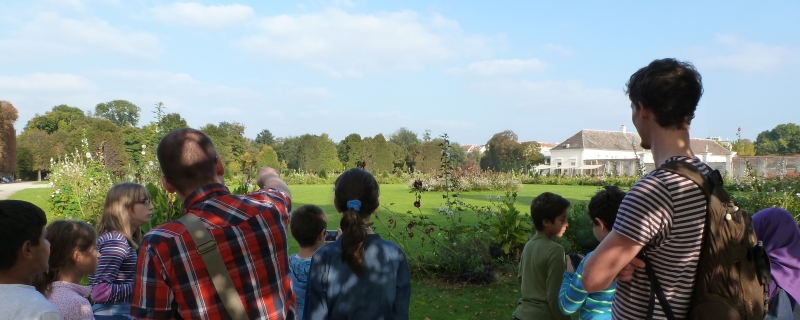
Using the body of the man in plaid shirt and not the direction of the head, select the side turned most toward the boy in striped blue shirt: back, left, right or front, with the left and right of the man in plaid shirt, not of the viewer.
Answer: right

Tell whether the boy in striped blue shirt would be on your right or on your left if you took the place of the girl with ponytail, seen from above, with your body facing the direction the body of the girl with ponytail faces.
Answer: on your right

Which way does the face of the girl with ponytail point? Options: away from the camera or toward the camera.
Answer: away from the camera

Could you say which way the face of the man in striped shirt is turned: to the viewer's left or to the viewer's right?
to the viewer's left

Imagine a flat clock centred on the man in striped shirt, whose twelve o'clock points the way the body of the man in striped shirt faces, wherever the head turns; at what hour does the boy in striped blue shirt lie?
The boy in striped blue shirt is roughly at 1 o'clock from the man in striped shirt.

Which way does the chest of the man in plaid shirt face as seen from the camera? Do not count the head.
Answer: away from the camera

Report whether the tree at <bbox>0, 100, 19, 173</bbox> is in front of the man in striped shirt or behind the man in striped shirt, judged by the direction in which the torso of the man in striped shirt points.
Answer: in front

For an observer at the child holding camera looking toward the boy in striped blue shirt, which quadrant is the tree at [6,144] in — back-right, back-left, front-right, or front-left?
back-left

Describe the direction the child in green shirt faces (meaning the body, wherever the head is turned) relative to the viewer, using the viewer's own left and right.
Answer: facing away from the viewer and to the right of the viewer

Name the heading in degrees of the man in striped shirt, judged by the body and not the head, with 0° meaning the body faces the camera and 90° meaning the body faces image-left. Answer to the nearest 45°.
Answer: approximately 135°

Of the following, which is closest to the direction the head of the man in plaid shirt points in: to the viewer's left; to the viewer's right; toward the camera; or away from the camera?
away from the camera

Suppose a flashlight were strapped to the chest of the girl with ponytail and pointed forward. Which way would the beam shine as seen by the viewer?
away from the camera

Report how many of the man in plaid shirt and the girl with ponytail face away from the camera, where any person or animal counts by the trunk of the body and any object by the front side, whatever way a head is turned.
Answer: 2
